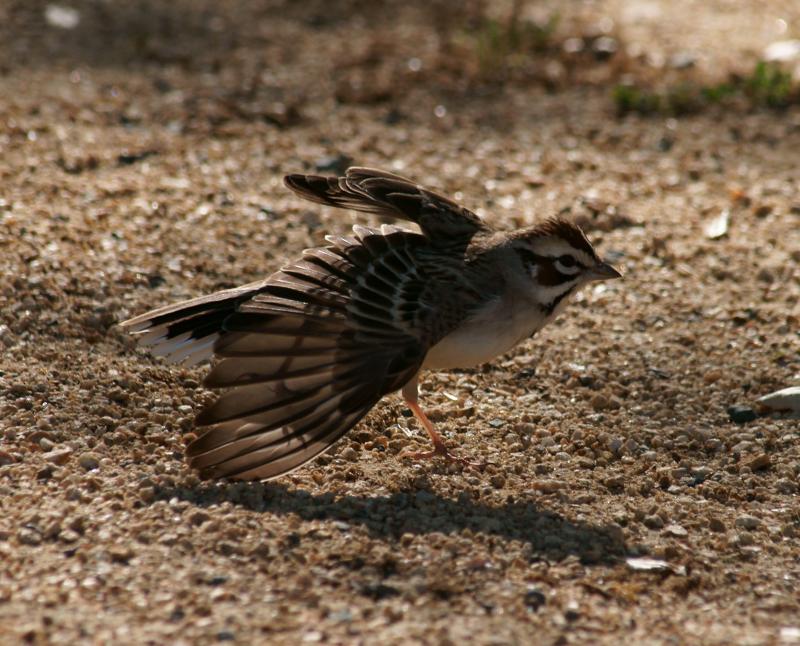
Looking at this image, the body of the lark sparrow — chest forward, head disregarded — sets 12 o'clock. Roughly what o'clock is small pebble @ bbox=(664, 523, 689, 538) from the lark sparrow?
The small pebble is roughly at 1 o'clock from the lark sparrow.

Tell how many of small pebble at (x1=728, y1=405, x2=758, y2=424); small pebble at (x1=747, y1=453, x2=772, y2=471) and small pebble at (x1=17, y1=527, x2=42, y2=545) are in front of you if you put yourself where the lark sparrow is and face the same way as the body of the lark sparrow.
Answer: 2

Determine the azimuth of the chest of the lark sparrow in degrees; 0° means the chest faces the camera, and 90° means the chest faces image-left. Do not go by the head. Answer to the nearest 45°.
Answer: approximately 270°

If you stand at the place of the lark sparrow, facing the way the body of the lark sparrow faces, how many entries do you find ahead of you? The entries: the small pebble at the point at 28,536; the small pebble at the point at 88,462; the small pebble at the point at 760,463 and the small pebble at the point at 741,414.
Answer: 2

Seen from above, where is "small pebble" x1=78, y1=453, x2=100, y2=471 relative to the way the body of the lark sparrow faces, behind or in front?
behind

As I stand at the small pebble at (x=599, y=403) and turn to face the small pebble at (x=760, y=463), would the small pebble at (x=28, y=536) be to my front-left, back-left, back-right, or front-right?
back-right
